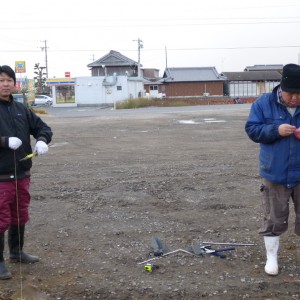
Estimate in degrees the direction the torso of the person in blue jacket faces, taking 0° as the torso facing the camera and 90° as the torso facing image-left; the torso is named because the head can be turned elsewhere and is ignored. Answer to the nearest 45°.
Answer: approximately 0°

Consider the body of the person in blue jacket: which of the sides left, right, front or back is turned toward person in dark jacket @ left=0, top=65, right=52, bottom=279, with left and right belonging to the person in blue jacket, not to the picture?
right

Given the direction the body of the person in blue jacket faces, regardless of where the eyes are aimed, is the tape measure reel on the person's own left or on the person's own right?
on the person's own right
